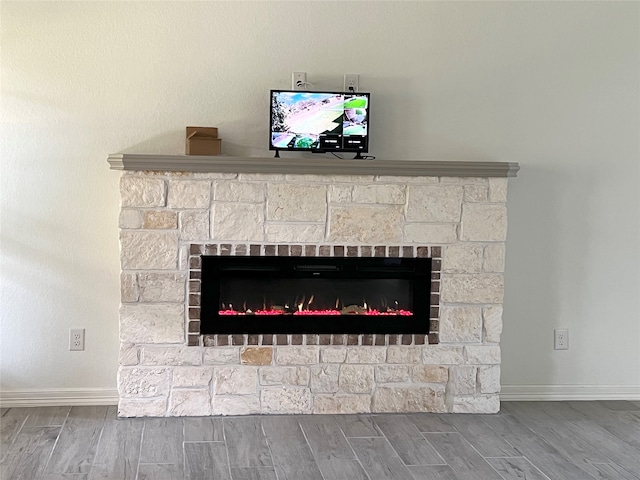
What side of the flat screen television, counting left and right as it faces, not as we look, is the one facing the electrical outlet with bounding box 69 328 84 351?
right

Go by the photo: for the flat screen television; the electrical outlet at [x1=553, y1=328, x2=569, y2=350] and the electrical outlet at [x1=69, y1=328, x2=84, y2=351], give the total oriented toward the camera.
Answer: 3

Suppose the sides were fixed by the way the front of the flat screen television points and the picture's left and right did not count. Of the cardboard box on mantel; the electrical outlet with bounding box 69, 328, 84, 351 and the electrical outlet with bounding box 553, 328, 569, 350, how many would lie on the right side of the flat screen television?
2

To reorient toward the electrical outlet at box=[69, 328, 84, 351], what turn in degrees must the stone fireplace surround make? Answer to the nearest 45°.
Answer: approximately 90° to its right

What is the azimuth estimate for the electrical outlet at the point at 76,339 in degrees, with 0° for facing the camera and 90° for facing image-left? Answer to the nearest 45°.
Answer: approximately 0°

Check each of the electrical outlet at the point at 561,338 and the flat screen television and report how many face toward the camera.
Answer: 2

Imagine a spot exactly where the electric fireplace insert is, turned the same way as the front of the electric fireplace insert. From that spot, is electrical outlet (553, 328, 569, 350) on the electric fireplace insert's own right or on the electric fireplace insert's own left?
on the electric fireplace insert's own left
